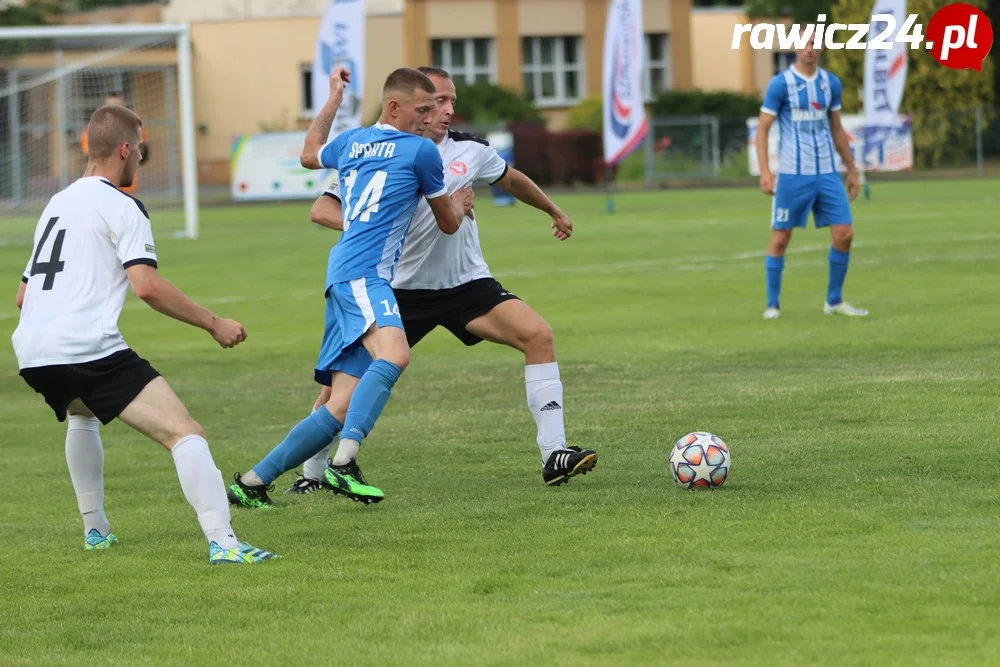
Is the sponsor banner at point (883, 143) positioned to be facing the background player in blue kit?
yes

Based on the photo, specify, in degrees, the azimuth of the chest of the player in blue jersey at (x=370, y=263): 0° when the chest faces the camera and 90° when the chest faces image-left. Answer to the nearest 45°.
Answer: approximately 225°

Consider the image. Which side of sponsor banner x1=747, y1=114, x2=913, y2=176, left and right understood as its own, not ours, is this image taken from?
front

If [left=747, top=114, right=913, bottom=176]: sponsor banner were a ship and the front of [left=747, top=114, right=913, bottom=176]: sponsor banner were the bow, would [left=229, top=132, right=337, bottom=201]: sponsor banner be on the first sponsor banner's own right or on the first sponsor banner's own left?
on the first sponsor banner's own right

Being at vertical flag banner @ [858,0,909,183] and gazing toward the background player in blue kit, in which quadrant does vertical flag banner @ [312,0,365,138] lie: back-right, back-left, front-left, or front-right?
front-right

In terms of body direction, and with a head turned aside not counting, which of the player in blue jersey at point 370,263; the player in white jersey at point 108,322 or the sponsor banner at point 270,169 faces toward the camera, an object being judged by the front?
the sponsor banner

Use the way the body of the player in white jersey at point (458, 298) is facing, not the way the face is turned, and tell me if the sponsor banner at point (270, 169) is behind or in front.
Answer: behind

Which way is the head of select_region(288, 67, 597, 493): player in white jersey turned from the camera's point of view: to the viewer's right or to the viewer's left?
to the viewer's right

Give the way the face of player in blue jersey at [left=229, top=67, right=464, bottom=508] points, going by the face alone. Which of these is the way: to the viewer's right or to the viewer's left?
to the viewer's right

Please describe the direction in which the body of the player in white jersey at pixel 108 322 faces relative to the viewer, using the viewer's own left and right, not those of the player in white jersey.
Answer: facing away from the viewer and to the right of the viewer

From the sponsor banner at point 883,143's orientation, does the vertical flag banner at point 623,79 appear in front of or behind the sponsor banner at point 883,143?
in front

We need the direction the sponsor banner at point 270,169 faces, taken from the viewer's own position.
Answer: facing the viewer

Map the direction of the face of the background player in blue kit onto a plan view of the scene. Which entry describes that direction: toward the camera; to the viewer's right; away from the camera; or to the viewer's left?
toward the camera

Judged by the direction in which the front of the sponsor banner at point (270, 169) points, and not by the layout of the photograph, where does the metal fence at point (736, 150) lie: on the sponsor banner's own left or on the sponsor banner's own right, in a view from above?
on the sponsor banner's own left
